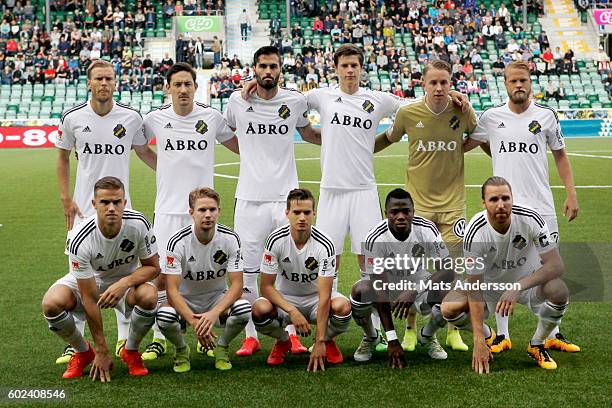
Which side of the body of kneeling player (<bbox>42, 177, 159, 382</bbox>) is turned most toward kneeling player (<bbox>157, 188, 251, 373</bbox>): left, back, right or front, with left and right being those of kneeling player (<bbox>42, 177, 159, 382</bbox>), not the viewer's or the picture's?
left

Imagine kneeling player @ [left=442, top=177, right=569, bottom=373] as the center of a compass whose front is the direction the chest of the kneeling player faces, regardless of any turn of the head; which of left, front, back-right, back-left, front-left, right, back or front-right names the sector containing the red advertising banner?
back-right

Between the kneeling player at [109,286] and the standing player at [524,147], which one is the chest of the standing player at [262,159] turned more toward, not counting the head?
the kneeling player

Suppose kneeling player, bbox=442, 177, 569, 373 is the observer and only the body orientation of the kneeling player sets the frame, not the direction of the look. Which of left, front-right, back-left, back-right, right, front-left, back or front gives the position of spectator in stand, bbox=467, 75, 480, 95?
back

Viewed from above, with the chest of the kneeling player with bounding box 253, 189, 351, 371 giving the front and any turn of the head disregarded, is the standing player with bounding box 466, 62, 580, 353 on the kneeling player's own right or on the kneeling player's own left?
on the kneeling player's own left

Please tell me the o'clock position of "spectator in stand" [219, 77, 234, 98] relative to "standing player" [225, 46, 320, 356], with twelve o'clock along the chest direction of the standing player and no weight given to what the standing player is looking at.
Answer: The spectator in stand is roughly at 6 o'clock from the standing player.

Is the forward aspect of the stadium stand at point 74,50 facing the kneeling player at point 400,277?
yes

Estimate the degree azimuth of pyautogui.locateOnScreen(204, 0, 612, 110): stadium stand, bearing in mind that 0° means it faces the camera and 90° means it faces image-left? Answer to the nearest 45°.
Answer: approximately 0°

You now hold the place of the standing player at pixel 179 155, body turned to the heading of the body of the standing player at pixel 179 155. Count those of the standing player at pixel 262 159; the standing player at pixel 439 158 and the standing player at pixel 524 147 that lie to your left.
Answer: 3

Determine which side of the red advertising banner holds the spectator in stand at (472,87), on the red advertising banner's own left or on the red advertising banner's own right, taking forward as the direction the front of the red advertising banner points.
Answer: on the red advertising banner's own left

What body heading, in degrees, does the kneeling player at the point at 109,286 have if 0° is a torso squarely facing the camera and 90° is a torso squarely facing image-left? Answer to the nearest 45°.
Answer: approximately 0°

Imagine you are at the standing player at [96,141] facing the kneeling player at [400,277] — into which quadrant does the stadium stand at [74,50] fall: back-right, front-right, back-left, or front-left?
back-left

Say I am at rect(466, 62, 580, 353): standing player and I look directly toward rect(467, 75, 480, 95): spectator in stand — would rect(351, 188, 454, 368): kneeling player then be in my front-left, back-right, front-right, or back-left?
back-left
